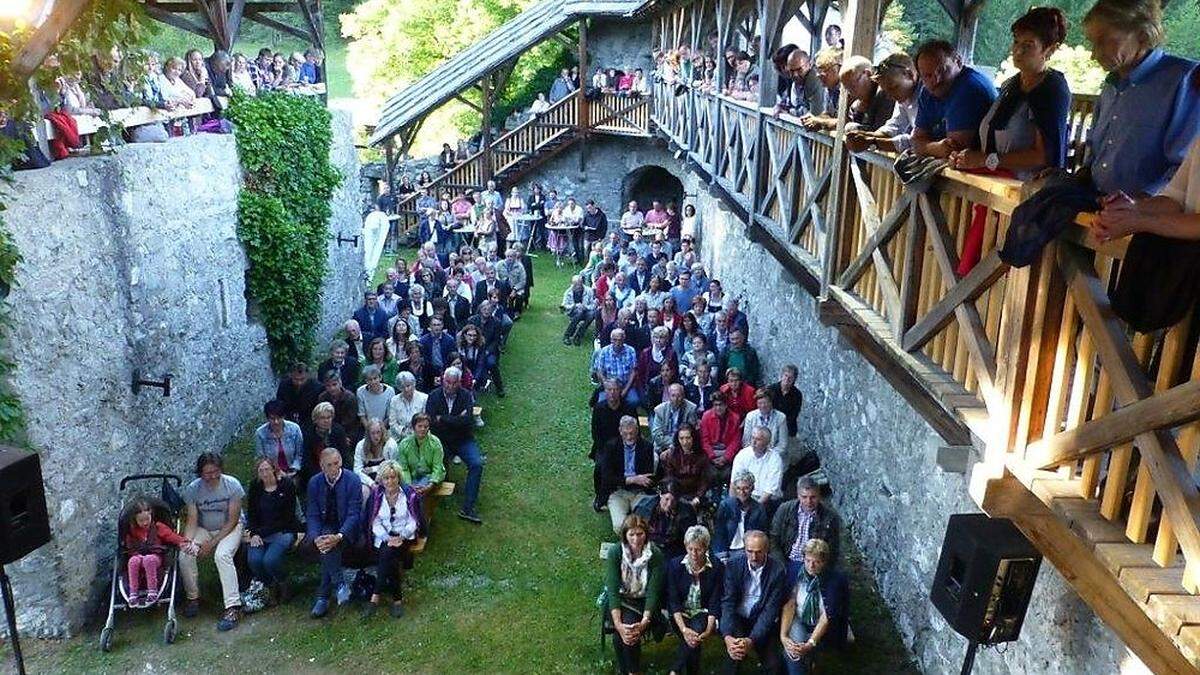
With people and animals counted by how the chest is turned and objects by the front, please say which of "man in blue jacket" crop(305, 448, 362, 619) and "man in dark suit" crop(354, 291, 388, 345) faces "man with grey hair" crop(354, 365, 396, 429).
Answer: "man in dark suit" crop(354, 291, 388, 345)

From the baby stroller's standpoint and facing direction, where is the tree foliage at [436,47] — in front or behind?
behind

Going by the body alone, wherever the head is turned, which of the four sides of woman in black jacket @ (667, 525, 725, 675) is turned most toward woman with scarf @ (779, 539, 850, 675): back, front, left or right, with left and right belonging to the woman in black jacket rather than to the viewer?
left

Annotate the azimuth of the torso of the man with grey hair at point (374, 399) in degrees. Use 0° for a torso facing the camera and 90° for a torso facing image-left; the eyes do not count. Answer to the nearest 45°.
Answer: approximately 0°

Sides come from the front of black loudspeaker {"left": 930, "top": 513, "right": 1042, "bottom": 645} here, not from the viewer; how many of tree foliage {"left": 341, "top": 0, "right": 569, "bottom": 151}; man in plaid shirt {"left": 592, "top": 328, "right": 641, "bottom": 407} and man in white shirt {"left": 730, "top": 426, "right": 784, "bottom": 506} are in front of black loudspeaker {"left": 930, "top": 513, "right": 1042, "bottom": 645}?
3

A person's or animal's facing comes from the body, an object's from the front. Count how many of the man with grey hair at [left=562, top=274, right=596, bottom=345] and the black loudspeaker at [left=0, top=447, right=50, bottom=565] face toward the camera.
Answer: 1

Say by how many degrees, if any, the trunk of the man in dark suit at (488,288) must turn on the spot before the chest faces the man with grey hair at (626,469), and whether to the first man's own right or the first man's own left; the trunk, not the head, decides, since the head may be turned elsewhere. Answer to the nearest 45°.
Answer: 0° — they already face them

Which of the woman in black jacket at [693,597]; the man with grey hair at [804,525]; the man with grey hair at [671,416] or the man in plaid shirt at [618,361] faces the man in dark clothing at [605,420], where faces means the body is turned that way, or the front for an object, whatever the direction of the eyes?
the man in plaid shirt

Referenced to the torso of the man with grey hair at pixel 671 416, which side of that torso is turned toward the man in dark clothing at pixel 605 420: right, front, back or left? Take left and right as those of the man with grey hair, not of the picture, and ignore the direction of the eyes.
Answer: right
